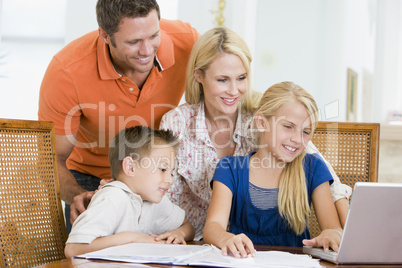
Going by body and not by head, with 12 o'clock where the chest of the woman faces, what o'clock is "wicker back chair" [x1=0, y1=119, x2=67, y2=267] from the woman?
The wicker back chair is roughly at 3 o'clock from the woman.

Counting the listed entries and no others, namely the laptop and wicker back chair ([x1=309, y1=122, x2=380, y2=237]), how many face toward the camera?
1

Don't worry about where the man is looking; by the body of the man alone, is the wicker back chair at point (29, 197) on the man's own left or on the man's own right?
on the man's own right

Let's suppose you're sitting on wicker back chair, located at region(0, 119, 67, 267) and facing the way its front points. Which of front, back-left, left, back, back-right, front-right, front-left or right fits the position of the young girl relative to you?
front-left

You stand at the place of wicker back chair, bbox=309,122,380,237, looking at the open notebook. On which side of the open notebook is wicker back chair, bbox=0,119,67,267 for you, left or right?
right

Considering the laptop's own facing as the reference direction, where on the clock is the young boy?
The young boy is roughly at 11 o'clock from the laptop.

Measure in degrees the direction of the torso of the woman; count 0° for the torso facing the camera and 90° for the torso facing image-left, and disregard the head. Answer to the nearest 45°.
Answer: approximately 315°

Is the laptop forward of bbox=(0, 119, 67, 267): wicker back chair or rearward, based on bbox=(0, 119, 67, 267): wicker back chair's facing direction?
forward

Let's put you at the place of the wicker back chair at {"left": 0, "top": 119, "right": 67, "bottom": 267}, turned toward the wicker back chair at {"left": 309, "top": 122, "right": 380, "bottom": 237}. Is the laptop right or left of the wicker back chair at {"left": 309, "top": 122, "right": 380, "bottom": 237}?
right

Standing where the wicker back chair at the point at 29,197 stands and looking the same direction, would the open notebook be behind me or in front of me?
in front

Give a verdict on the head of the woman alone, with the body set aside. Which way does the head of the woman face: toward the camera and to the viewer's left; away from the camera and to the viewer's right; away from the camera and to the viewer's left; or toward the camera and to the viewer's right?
toward the camera and to the viewer's right
